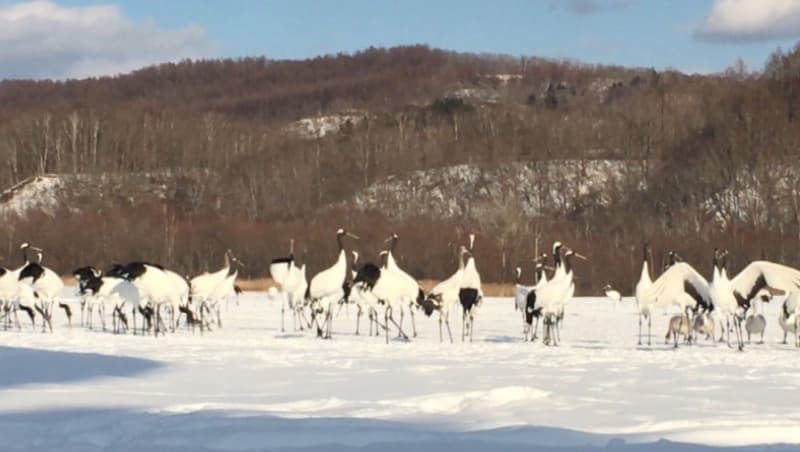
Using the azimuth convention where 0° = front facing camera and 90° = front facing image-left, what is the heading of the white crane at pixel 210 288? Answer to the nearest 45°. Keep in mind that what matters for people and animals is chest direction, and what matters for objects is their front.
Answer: approximately 270°

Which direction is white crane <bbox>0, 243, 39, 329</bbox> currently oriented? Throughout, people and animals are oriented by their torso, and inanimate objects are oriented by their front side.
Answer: to the viewer's right

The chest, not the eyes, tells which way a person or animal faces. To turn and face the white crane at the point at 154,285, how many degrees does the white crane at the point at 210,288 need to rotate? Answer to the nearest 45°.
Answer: approximately 135° to its right
